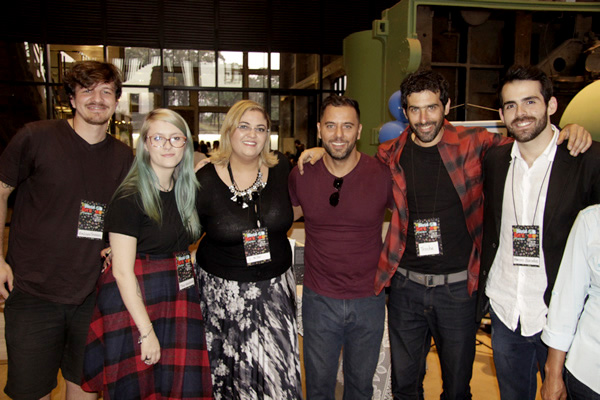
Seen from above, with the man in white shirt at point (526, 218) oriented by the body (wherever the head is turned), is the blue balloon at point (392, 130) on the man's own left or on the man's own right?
on the man's own right

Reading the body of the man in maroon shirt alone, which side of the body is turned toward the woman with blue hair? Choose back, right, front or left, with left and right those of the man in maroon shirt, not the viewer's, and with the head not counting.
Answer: right

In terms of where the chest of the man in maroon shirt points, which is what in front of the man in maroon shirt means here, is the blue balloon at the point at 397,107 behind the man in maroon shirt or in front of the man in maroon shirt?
behind

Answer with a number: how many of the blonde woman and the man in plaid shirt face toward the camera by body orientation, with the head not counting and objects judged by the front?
2

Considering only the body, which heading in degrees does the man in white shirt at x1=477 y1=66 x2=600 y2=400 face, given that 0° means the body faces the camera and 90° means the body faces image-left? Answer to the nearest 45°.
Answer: approximately 45°

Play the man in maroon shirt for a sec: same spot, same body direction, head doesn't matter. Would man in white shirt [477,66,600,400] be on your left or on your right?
on your left
